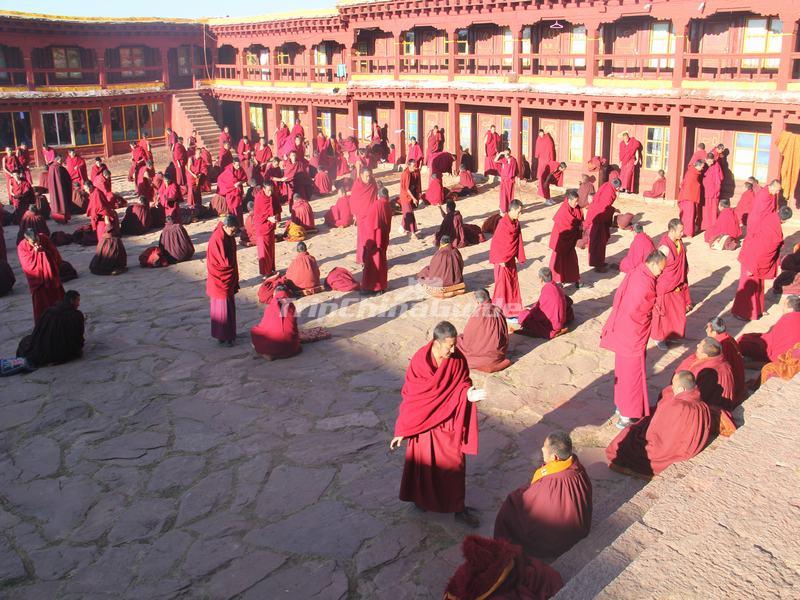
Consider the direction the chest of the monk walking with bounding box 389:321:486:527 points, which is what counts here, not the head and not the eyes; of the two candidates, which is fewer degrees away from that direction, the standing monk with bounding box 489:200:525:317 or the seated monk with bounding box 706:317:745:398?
the seated monk

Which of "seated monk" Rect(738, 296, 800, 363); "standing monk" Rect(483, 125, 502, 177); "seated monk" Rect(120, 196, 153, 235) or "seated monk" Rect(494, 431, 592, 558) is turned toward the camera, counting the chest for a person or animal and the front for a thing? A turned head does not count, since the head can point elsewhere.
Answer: the standing monk

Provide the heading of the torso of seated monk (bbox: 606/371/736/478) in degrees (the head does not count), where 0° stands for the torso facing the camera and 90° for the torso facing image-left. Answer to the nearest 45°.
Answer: approximately 135°

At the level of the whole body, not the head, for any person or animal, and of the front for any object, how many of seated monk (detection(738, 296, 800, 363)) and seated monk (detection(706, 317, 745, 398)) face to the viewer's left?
2

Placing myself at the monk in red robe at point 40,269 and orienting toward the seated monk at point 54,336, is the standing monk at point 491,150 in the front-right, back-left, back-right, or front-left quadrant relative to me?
back-left

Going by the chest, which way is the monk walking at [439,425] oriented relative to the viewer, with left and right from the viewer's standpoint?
facing the viewer and to the right of the viewer

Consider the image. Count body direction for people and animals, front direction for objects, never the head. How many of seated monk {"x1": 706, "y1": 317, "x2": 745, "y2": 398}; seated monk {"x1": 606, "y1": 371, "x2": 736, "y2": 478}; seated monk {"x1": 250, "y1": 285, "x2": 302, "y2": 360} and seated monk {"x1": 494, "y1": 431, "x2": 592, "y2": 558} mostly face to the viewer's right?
0

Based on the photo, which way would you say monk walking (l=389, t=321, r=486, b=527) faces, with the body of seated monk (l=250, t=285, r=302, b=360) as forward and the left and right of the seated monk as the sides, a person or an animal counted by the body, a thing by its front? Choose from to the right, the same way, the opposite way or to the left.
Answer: the opposite way

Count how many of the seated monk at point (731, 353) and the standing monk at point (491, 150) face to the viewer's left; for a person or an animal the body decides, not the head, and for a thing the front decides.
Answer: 1

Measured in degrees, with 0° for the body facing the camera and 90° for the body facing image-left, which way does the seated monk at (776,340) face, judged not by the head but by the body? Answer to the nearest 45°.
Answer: approximately 90°

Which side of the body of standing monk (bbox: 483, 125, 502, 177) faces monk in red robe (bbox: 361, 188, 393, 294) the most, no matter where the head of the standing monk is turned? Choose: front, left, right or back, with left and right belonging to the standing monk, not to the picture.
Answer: front

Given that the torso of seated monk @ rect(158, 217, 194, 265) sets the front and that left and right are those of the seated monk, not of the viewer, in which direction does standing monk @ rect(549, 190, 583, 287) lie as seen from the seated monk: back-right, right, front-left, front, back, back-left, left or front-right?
back

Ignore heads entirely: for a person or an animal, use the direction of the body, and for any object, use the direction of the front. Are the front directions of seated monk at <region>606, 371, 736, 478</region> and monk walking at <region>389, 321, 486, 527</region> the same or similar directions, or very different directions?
very different directions

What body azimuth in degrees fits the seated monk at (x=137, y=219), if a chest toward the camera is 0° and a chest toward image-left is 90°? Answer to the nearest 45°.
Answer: approximately 225°
